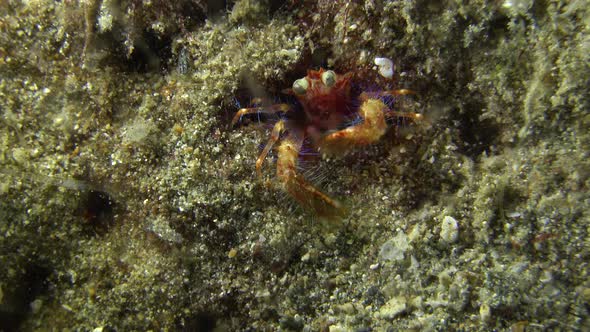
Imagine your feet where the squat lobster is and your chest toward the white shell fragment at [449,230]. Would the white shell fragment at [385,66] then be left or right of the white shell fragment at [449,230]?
left

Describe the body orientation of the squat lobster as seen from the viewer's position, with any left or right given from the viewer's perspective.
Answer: facing the viewer

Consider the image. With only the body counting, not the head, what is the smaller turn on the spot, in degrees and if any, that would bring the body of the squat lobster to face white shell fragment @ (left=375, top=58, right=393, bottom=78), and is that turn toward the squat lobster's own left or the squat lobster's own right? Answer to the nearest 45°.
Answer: approximately 90° to the squat lobster's own left

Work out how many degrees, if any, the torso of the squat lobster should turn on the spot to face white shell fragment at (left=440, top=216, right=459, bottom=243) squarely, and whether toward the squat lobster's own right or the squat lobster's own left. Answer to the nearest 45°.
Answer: approximately 45° to the squat lobster's own left
